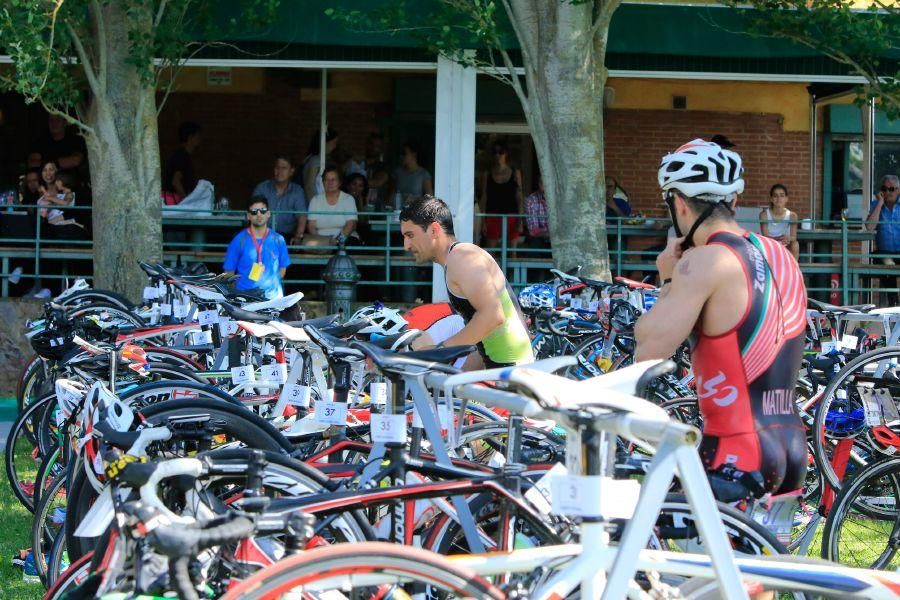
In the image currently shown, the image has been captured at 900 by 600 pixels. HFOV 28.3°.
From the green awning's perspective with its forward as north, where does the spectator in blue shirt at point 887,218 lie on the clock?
The spectator in blue shirt is roughly at 8 o'clock from the green awning.

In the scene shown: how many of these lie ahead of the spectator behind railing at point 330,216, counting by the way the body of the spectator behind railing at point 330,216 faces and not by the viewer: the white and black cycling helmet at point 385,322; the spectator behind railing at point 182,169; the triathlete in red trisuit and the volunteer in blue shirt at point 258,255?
3

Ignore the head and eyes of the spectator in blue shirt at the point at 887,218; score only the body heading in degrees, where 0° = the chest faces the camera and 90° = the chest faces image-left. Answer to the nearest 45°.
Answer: approximately 0°

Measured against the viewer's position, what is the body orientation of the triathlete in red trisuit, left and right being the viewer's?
facing away from the viewer and to the left of the viewer

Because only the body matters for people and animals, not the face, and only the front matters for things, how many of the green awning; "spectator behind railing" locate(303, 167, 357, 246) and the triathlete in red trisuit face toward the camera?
2

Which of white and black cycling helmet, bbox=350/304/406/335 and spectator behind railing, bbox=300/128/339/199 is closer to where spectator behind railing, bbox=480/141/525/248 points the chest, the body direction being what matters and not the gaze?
the white and black cycling helmet

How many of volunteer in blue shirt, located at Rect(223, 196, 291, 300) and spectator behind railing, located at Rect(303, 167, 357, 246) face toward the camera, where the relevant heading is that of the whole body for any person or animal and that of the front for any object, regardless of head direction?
2

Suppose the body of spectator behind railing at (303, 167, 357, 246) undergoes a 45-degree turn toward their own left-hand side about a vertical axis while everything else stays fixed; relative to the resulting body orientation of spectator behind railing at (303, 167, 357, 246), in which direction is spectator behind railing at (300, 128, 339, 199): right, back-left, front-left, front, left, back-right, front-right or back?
back-left

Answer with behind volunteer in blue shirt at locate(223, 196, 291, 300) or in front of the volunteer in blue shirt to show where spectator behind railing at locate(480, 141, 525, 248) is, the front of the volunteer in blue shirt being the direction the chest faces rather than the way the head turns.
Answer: behind
